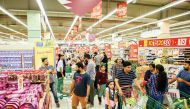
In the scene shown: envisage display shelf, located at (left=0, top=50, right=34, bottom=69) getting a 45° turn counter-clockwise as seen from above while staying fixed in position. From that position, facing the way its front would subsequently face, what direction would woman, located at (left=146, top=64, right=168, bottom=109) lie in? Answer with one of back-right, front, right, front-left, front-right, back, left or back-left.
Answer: front

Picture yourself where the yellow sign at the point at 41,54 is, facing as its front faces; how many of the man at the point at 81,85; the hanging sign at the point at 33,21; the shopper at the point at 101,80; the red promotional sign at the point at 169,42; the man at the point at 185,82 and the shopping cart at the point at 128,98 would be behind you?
1

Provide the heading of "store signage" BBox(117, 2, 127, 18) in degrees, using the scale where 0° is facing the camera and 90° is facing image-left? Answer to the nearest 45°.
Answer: approximately 0°

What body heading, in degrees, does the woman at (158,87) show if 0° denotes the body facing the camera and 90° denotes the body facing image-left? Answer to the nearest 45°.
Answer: approximately 135°

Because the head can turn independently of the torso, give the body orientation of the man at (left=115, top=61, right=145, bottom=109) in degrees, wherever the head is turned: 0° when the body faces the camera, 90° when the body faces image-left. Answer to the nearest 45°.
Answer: approximately 315°

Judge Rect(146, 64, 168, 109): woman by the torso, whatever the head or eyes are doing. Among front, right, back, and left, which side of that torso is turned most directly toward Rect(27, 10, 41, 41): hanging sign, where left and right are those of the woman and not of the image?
front

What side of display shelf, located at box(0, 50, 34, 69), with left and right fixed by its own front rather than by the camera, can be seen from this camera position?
front

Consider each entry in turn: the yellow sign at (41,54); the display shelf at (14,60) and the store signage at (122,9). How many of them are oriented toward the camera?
3

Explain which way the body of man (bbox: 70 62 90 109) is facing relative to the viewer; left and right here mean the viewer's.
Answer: facing the viewer and to the left of the viewer

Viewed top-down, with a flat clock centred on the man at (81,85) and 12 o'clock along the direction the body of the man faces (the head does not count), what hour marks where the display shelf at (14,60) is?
The display shelf is roughly at 3 o'clock from the man.

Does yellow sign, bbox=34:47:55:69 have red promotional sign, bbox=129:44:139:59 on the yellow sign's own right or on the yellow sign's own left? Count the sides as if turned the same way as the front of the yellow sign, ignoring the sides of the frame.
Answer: on the yellow sign's own left

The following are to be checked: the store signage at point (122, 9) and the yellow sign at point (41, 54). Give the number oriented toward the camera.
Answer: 2

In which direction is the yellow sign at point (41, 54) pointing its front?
toward the camera
